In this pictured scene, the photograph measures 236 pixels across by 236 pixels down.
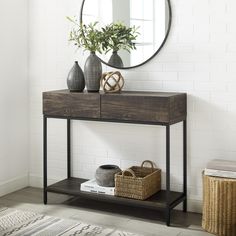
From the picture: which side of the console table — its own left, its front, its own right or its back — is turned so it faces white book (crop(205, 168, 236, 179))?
left

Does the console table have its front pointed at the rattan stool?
no
